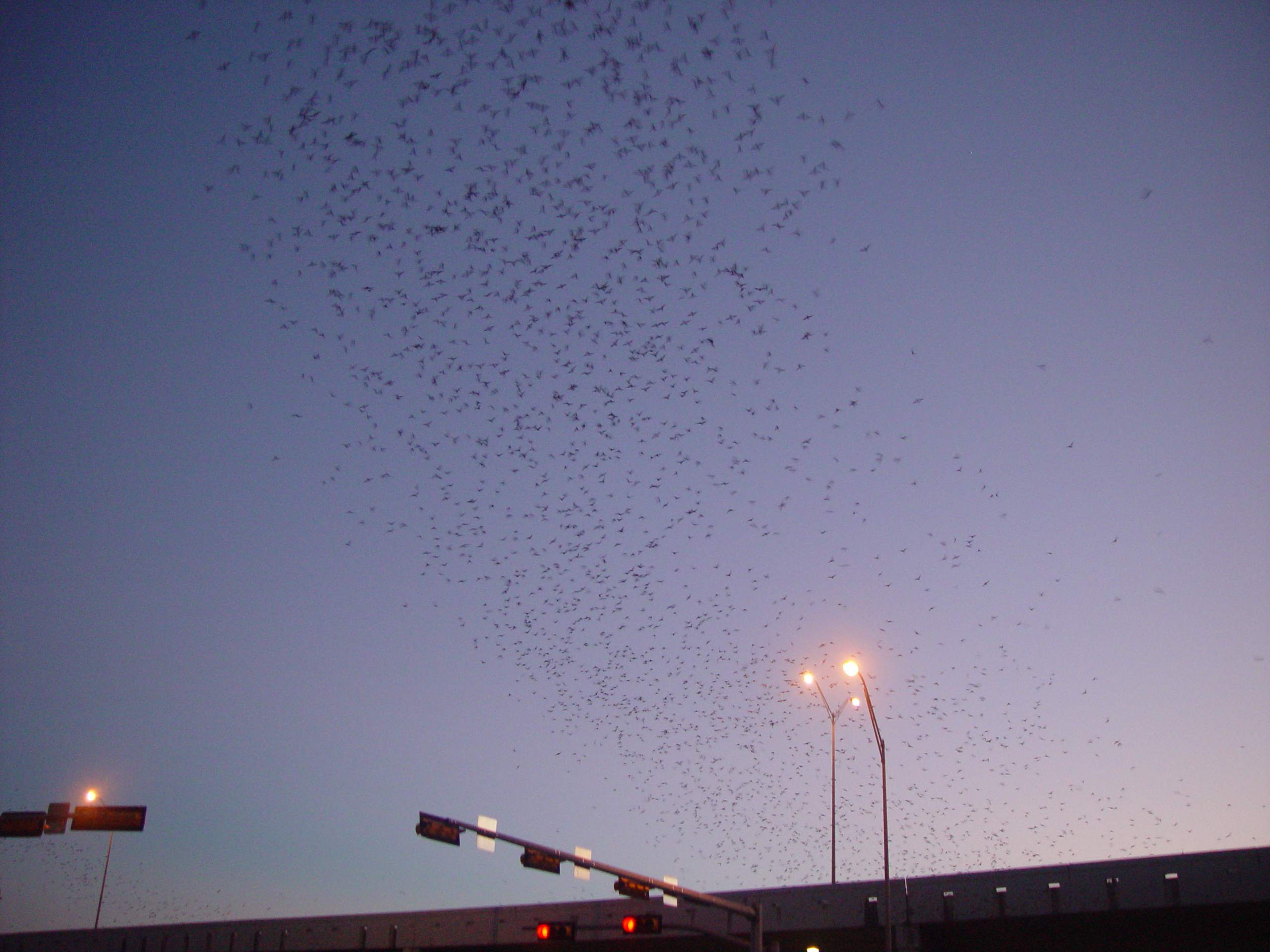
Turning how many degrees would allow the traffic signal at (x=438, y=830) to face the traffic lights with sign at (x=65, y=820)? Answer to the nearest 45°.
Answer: approximately 45° to its left

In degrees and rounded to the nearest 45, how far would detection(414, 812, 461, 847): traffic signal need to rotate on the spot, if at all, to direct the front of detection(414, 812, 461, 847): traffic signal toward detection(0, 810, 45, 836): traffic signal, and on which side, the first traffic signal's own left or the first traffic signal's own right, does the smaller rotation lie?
approximately 45° to the first traffic signal's own left

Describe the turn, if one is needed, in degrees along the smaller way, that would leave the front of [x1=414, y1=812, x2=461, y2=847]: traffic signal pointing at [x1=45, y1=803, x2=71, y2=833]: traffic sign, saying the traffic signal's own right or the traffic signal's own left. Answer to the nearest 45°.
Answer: approximately 45° to the traffic signal's own left

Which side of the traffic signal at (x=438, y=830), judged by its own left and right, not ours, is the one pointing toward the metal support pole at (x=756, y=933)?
right

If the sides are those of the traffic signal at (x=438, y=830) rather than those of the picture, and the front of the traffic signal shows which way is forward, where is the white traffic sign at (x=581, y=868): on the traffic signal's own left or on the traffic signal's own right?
on the traffic signal's own right

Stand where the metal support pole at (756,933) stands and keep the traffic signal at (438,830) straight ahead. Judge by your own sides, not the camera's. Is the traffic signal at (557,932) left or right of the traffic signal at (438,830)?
right

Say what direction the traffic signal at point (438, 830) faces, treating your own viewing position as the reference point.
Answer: facing away from the viewer and to the left of the viewer
